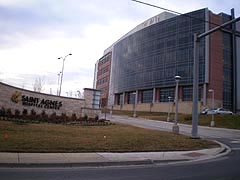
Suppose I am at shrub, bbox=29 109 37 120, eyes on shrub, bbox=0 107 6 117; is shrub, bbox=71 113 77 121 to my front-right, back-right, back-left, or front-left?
back-left

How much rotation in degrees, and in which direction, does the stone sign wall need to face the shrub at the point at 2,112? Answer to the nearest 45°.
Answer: approximately 45° to its right

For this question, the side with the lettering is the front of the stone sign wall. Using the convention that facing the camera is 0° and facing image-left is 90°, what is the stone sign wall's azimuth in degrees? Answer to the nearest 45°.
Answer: approximately 0°

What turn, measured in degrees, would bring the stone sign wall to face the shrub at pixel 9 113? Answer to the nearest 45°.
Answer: approximately 45° to its right
